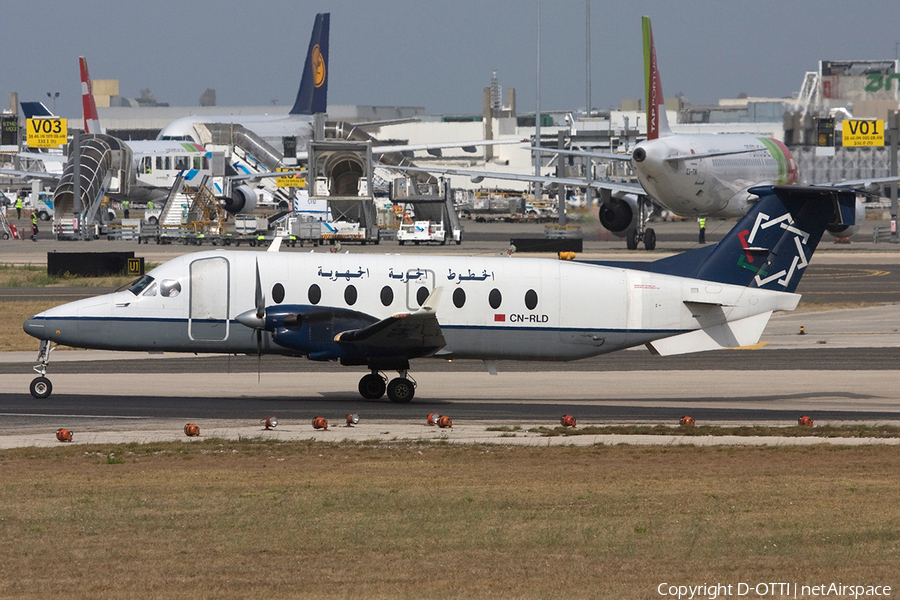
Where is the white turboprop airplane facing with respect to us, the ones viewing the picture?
facing to the left of the viewer
